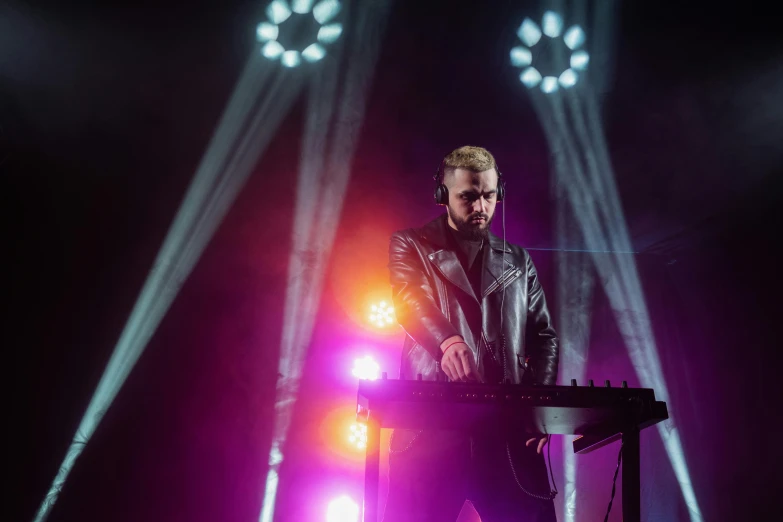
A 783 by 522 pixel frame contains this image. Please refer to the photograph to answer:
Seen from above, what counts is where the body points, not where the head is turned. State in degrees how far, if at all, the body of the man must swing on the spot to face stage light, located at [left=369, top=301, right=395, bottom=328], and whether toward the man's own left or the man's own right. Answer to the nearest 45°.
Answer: approximately 180°

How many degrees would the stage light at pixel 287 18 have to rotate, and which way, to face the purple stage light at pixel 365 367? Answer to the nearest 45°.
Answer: approximately 135° to its left

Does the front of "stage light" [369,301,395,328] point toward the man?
yes

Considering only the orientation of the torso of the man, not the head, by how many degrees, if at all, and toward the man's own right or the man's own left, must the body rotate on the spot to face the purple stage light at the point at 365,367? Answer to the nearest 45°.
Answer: approximately 180°
